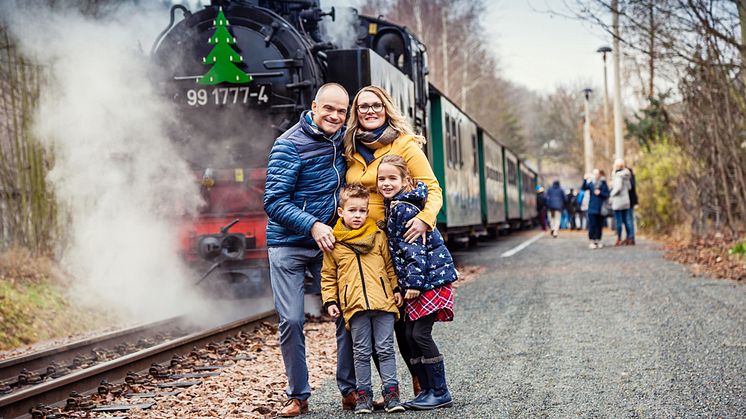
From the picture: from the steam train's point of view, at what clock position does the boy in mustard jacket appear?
The boy in mustard jacket is roughly at 10 o'clock from the steam train.

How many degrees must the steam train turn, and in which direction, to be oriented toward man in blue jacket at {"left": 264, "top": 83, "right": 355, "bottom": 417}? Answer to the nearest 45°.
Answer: approximately 45° to its left

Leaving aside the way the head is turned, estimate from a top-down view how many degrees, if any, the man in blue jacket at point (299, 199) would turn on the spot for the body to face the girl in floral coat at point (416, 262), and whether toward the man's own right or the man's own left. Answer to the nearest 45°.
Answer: approximately 45° to the man's own left

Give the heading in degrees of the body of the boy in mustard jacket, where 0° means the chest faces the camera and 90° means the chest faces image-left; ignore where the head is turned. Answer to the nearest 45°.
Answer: approximately 0°

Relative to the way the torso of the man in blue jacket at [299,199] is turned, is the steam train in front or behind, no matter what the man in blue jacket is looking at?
behind

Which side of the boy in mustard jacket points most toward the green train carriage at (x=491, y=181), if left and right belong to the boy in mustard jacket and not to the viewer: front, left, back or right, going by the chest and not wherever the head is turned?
back

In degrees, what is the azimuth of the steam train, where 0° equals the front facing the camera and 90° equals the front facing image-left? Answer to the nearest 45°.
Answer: approximately 45°

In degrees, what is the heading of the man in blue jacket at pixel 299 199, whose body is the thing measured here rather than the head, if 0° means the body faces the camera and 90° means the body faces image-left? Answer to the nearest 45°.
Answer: approximately 315°

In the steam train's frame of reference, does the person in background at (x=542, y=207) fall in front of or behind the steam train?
behind
